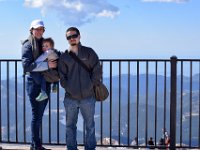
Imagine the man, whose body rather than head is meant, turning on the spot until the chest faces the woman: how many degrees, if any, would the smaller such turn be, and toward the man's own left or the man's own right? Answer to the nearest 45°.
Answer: approximately 90° to the man's own right

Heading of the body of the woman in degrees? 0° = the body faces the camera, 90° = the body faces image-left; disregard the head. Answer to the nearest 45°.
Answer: approximately 315°

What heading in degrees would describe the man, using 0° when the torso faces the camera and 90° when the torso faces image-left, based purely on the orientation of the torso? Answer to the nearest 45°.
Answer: approximately 0°
